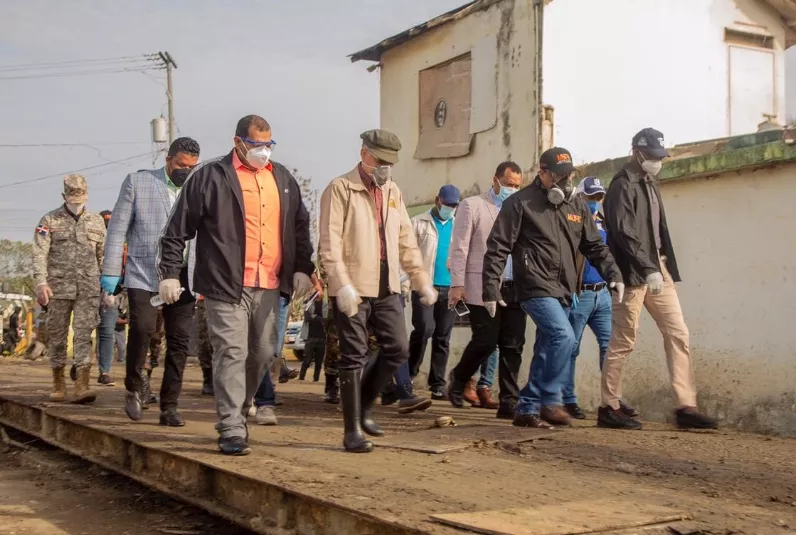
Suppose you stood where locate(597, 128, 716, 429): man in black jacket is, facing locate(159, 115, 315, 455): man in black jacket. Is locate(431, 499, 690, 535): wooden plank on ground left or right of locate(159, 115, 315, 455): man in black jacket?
left

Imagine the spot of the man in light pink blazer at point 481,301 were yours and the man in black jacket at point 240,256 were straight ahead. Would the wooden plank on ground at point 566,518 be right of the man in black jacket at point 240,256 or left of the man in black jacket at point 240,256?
left

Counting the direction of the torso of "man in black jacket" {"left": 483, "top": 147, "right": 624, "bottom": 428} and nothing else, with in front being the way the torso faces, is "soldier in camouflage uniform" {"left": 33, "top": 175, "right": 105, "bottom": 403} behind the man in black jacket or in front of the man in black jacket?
behind

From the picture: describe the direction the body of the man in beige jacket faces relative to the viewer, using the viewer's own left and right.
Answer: facing the viewer and to the right of the viewer

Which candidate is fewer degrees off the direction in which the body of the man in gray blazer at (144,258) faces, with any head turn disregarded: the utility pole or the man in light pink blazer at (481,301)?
the man in light pink blazer

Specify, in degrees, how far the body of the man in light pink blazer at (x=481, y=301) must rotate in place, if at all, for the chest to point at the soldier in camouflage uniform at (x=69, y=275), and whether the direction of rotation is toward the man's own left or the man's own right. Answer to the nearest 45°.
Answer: approximately 135° to the man's own right

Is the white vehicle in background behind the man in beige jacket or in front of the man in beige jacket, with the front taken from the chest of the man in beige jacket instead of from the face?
behind

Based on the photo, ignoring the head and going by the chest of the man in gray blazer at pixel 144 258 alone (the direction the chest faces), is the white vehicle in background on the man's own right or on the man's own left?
on the man's own left

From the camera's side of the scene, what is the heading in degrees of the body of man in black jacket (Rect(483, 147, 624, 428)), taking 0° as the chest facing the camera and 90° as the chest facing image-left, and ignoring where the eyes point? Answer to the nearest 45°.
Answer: approximately 315°

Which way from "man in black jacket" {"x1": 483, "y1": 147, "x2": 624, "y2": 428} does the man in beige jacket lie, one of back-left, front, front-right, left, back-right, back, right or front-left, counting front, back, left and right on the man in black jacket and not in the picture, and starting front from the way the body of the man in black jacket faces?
right

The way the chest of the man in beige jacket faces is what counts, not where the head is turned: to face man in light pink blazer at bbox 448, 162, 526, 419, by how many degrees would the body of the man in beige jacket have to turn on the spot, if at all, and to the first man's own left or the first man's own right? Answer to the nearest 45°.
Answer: approximately 135° to the first man's own left
